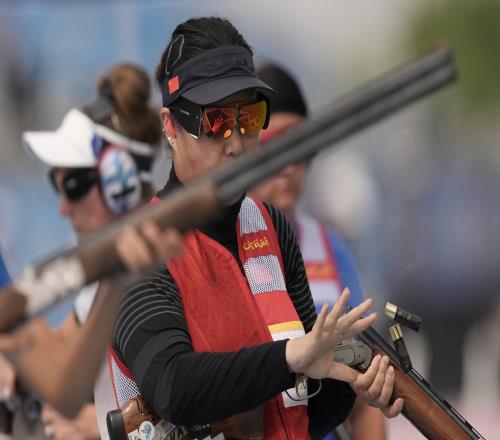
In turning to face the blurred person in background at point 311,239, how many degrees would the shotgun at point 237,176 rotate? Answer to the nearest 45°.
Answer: approximately 90° to its left

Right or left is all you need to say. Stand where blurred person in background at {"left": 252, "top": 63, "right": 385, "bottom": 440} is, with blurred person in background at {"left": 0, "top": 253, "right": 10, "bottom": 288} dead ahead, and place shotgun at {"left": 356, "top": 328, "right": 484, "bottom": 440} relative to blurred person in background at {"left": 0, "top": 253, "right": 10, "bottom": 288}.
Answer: left

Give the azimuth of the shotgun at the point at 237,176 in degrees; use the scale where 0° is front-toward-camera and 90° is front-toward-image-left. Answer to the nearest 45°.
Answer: approximately 270°
